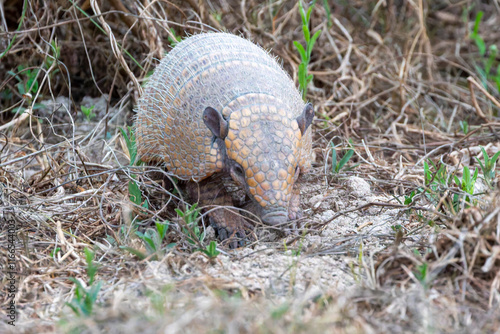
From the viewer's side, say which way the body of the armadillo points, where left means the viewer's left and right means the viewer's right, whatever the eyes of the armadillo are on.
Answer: facing the viewer and to the right of the viewer

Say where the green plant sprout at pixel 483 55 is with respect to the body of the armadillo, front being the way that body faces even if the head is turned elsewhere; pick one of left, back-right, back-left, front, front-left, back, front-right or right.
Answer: left

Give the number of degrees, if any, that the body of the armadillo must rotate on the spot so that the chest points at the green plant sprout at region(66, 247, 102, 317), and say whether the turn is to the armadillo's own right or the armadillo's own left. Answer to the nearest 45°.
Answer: approximately 90° to the armadillo's own right

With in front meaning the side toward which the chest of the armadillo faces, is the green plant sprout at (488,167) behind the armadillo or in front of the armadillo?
in front

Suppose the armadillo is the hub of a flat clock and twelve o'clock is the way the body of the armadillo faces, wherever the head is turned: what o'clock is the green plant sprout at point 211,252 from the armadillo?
The green plant sprout is roughly at 2 o'clock from the armadillo.

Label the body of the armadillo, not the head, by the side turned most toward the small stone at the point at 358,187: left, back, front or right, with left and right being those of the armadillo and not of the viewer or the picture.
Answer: left

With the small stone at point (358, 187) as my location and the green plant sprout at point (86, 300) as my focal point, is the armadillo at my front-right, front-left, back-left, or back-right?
front-right

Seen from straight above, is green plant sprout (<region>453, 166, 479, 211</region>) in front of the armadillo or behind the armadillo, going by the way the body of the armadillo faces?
in front

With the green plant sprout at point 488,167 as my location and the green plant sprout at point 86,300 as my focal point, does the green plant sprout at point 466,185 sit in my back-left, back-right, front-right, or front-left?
front-left

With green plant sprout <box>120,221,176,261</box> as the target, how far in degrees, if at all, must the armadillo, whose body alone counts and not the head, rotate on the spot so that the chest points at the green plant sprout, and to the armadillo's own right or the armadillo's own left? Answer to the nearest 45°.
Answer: approximately 90° to the armadillo's own right

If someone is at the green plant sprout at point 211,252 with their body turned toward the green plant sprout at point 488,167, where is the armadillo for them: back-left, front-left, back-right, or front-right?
front-left
